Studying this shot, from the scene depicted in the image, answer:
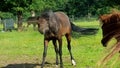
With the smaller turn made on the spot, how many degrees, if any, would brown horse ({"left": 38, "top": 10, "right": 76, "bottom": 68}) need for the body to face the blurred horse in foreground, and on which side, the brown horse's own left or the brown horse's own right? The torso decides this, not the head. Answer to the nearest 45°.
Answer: approximately 45° to the brown horse's own left

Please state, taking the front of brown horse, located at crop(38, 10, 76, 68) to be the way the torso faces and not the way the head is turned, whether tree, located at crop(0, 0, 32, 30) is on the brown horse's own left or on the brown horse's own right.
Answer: on the brown horse's own right

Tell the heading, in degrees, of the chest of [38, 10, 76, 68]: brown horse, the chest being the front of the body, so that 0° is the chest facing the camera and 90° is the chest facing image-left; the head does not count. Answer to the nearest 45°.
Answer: approximately 45°
